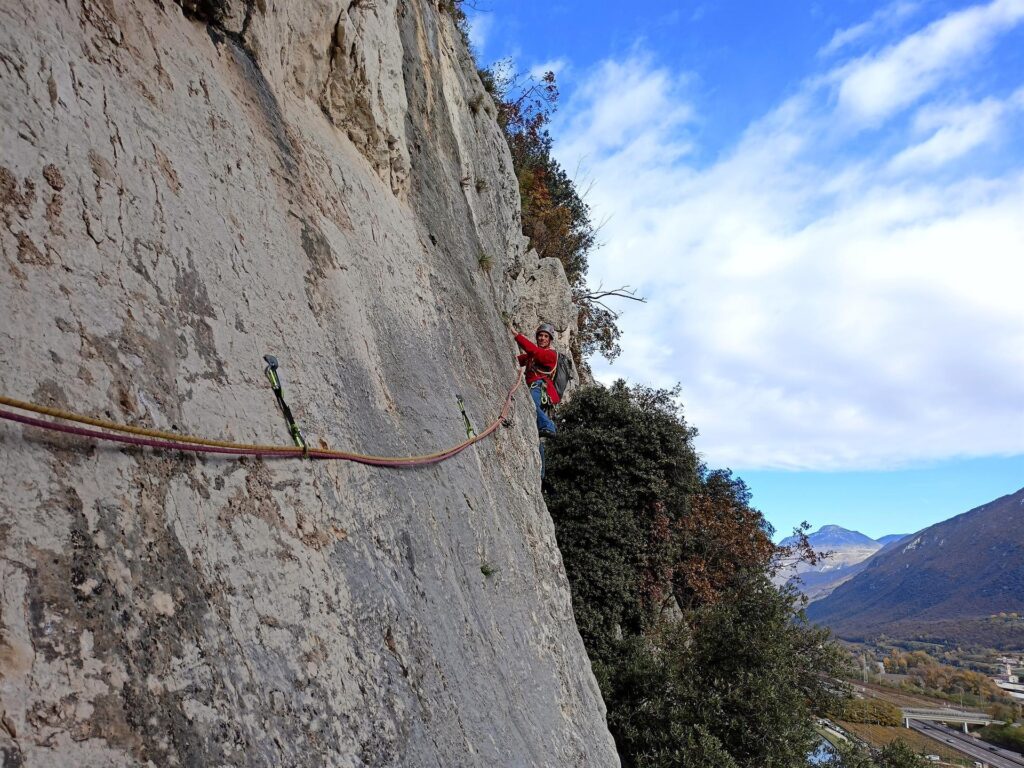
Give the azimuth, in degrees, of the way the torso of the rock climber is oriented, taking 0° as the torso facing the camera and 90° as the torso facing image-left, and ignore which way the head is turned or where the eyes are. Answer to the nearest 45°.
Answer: approximately 45°

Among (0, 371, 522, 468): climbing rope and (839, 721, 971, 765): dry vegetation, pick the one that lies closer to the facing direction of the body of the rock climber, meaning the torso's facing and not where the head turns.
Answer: the climbing rope

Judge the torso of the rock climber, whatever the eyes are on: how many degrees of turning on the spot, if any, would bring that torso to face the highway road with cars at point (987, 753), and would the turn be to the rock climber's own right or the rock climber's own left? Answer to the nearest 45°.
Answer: approximately 180°

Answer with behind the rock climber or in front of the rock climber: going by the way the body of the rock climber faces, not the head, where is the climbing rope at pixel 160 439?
in front
